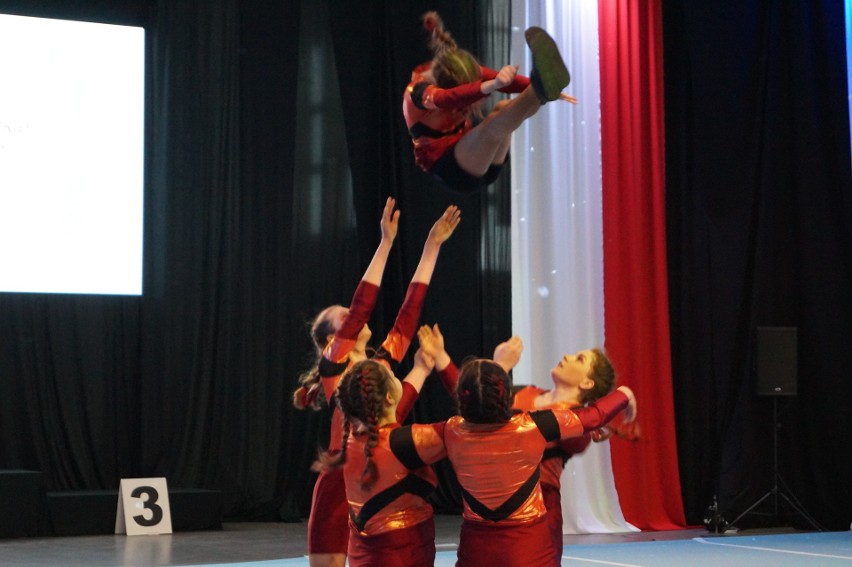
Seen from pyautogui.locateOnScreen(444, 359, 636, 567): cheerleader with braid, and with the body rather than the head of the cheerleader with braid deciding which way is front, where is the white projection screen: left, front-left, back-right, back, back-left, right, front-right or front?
front-left

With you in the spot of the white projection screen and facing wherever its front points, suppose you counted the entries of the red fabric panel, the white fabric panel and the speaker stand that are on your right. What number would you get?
0

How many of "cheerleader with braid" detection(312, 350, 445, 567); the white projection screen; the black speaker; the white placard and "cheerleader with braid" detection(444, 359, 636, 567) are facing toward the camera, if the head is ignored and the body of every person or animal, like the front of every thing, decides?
3

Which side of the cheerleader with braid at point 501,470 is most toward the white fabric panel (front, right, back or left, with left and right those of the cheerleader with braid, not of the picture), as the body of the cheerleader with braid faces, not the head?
front

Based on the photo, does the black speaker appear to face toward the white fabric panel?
no

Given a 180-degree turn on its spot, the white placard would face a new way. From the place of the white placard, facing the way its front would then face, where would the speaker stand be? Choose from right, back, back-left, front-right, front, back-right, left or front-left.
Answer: right

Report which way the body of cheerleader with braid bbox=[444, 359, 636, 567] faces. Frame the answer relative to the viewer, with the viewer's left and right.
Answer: facing away from the viewer

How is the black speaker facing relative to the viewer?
toward the camera

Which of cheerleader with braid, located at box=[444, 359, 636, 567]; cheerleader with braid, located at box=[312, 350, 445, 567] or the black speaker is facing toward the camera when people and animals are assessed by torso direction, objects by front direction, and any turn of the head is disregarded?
the black speaker

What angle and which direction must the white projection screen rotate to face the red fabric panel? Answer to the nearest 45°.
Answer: approximately 90° to its left

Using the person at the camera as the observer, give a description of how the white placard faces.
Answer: facing the viewer

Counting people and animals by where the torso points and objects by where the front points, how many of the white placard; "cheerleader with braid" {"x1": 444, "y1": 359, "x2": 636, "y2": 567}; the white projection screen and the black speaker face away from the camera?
1

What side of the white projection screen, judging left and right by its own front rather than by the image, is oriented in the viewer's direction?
front

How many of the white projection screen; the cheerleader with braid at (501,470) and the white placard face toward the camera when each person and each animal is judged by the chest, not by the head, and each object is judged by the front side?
2

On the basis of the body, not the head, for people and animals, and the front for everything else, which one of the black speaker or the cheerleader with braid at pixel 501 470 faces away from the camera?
the cheerleader with braid

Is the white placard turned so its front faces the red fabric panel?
no
